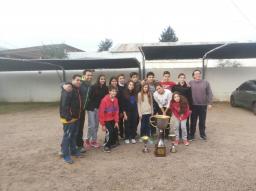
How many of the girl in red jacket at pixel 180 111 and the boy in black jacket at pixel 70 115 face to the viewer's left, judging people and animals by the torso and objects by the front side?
0

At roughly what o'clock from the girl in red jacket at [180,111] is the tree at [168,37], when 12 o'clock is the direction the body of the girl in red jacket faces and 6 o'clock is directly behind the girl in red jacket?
The tree is roughly at 6 o'clock from the girl in red jacket.

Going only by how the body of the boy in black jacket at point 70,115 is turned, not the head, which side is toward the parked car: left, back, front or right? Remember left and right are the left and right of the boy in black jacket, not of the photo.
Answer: left

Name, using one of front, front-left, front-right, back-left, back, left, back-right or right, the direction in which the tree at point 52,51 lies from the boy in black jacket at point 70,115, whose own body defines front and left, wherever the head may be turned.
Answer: back-left

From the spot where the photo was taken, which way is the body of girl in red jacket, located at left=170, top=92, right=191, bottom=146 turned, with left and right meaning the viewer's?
facing the viewer

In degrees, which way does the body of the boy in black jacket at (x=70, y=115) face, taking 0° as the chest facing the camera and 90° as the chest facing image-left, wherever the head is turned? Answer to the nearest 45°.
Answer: approximately 315°

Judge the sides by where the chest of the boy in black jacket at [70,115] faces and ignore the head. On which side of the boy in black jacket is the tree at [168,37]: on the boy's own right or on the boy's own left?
on the boy's own left

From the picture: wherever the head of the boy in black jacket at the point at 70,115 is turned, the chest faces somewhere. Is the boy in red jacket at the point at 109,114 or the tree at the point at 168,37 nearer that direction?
the boy in red jacket

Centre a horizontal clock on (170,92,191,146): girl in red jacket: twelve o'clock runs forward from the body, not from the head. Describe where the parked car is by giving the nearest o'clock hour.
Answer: The parked car is roughly at 7 o'clock from the girl in red jacket.
